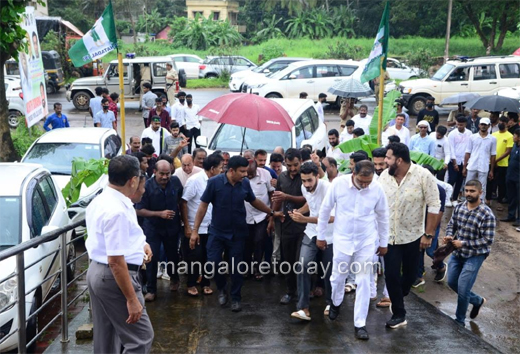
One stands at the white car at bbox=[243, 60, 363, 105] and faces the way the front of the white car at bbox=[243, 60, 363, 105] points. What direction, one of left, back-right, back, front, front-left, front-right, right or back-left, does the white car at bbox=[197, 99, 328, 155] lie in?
left

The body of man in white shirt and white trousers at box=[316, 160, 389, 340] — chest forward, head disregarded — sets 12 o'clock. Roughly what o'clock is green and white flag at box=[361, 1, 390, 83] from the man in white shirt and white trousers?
The green and white flag is roughly at 6 o'clock from the man in white shirt and white trousers.

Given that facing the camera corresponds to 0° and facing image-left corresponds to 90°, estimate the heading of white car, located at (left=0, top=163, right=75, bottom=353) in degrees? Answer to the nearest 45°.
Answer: approximately 45°

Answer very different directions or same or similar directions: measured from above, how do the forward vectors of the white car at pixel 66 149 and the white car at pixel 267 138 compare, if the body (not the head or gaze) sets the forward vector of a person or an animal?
same or similar directions

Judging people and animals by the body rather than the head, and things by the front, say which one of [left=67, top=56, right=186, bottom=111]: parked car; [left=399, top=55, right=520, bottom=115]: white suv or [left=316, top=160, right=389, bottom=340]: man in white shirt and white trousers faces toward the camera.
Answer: the man in white shirt and white trousers

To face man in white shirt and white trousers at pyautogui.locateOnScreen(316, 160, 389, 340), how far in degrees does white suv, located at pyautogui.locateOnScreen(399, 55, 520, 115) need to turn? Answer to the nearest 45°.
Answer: approximately 90° to its left

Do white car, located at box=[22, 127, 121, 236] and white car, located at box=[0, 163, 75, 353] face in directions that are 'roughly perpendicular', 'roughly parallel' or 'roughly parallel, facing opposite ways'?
roughly parallel

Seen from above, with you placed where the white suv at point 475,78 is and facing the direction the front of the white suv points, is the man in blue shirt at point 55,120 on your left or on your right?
on your left

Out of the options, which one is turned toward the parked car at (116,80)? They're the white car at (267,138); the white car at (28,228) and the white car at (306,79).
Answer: the white car at (306,79)

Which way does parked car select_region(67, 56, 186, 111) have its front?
to the viewer's left

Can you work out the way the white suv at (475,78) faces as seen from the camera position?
facing to the left of the viewer

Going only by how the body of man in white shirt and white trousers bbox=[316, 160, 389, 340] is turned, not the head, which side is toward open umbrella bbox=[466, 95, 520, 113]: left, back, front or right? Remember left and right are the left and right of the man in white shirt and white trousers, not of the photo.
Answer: back

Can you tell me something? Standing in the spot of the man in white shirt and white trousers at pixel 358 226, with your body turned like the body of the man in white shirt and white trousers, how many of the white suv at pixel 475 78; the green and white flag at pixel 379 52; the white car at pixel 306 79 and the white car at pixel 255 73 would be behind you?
4
